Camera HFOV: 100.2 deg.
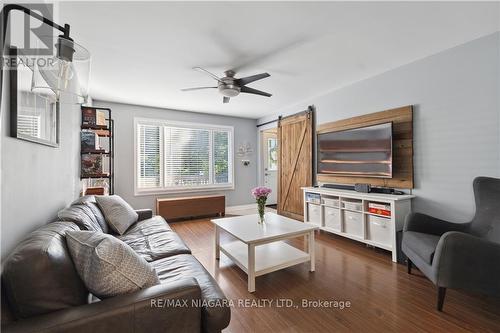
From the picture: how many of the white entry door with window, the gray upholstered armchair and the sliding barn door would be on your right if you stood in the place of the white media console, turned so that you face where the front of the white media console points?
2

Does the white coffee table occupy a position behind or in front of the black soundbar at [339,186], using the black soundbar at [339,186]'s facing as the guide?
in front

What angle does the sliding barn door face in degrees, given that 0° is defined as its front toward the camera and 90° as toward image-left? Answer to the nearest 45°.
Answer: approximately 45°

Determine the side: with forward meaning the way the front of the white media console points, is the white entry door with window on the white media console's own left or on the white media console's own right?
on the white media console's own right

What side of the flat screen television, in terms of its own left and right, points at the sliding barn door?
right

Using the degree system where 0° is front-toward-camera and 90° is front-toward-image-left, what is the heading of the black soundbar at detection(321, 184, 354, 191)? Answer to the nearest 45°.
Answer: approximately 45°

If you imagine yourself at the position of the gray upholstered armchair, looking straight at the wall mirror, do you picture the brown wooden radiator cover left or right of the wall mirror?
right

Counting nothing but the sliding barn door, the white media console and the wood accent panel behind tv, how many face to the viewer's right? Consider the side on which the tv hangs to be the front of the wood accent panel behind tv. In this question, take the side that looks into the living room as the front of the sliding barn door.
0

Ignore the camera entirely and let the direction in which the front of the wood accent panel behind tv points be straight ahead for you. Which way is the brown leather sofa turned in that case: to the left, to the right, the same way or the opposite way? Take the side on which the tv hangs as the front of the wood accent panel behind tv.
the opposite way

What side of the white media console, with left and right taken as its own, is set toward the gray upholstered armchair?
left

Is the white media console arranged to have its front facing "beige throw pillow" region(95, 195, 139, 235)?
yes

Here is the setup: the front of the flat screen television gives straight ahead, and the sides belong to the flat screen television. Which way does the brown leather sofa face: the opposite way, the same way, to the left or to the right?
the opposite way

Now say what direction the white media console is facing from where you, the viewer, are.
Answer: facing the viewer and to the left of the viewer

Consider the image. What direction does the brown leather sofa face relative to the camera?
to the viewer's right

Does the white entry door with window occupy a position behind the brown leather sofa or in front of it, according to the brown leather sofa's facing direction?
in front

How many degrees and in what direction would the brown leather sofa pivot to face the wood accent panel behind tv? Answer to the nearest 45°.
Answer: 0° — it already faces it

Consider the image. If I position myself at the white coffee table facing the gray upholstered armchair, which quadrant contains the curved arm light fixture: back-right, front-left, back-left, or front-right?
back-right

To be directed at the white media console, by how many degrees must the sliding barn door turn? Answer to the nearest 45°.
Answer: approximately 90° to its left
